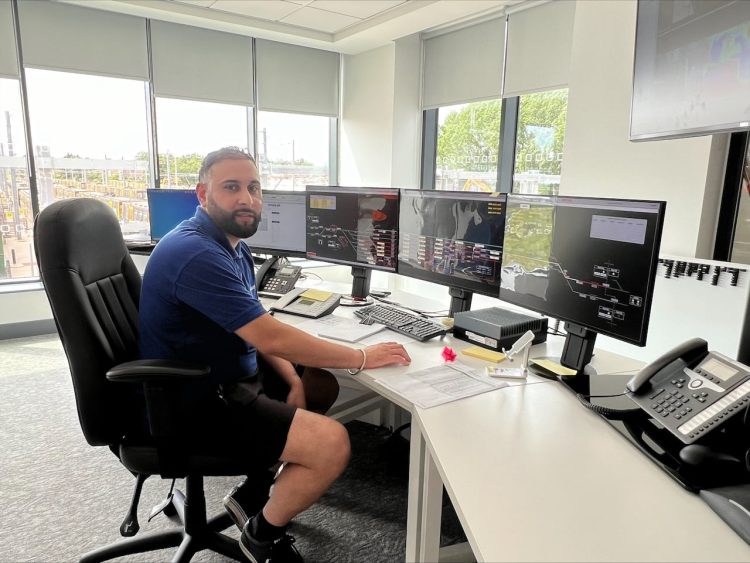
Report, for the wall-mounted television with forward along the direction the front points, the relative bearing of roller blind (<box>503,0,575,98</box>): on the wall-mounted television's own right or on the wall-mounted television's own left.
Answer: on the wall-mounted television's own right

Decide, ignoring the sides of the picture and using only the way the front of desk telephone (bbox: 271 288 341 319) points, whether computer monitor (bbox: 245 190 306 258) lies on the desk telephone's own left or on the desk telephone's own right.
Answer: on the desk telephone's own right

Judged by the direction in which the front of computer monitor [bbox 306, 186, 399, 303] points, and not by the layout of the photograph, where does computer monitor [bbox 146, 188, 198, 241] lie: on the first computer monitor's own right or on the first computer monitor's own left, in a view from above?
on the first computer monitor's own right

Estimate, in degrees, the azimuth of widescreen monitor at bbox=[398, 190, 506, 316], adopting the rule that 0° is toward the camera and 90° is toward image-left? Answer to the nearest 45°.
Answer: approximately 45°

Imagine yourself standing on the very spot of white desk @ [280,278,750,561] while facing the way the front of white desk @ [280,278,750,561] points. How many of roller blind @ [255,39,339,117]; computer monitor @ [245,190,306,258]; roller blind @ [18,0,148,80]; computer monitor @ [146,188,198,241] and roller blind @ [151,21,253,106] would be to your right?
5

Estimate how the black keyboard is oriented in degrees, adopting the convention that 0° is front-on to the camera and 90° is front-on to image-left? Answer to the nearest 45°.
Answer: approximately 45°

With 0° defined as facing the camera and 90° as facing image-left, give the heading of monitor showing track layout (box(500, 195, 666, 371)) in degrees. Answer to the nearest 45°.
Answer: approximately 45°

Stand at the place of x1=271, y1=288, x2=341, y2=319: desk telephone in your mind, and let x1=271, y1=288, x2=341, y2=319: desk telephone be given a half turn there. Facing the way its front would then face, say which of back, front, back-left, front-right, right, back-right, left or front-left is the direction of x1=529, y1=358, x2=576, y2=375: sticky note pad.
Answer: right

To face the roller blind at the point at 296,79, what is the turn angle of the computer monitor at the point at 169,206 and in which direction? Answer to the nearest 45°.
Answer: approximately 135° to its left

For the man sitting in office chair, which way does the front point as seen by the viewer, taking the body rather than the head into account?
to the viewer's right

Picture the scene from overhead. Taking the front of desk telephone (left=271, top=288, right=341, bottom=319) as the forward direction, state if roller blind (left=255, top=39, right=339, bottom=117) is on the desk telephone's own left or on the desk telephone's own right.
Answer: on the desk telephone's own right

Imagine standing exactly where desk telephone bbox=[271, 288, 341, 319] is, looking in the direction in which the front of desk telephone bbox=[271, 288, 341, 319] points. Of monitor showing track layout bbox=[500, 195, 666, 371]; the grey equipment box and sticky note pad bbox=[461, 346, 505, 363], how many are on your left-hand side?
3

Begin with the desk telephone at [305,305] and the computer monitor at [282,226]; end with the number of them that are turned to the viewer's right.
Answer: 0

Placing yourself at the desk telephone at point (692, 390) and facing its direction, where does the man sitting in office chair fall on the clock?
The man sitting in office chair is roughly at 1 o'clock from the desk telephone.
